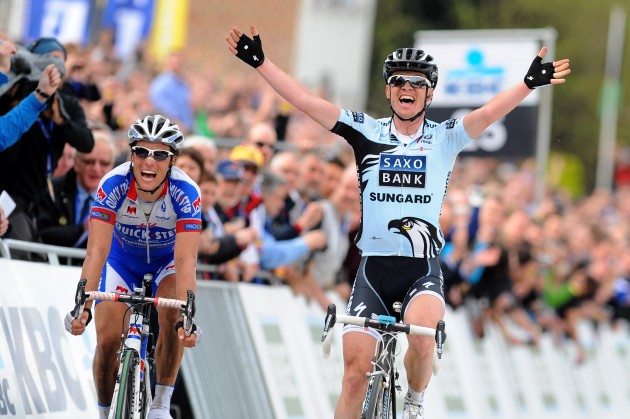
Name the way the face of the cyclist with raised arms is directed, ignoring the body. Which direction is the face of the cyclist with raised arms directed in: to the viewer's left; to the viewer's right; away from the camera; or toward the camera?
toward the camera

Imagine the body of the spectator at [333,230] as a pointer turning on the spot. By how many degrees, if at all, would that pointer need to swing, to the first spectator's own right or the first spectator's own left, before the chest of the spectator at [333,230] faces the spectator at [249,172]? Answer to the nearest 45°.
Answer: approximately 90° to the first spectator's own right

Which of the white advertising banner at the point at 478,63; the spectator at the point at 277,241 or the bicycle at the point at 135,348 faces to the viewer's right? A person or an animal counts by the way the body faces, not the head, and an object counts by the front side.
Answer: the spectator

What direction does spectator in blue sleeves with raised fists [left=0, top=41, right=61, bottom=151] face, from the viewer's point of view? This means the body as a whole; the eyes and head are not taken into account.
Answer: to the viewer's right

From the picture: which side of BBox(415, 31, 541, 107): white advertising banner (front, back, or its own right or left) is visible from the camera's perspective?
front

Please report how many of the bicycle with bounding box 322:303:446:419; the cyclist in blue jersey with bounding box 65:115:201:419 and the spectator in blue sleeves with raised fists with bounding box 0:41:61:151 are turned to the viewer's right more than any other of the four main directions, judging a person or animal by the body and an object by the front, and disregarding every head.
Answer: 1

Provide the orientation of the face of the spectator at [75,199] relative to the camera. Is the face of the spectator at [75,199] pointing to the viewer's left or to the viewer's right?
to the viewer's right

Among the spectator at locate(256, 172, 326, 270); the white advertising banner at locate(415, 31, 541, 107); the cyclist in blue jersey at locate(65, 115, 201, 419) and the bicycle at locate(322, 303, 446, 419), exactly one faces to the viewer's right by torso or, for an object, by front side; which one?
the spectator

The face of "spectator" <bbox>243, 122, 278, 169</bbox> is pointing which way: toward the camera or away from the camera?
toward the camera

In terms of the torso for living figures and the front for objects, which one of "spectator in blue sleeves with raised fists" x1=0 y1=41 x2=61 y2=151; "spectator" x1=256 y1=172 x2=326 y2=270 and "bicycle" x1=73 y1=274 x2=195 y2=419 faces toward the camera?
the bicycle

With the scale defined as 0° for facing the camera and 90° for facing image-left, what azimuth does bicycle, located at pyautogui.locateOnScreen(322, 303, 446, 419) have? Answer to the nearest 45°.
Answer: approximately 0°

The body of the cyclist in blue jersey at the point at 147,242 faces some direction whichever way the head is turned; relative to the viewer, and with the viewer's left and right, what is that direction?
facing the viewer

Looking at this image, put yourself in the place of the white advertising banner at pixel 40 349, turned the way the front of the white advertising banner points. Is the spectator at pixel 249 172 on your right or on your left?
on your left

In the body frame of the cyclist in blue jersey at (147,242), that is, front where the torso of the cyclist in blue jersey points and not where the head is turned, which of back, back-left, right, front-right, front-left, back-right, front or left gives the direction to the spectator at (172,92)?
back
